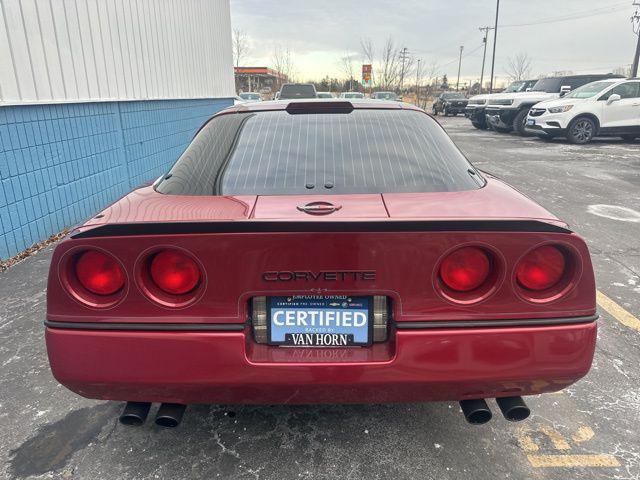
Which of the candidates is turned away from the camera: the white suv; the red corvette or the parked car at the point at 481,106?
the red corvette

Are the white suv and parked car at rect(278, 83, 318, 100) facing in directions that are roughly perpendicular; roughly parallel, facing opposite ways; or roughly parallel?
roughly perpendicular

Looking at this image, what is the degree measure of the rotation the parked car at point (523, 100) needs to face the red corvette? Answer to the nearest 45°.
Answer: approximately 45° to its left

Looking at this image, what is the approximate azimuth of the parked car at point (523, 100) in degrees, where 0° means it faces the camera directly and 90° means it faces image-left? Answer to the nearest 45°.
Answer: approximately 45°

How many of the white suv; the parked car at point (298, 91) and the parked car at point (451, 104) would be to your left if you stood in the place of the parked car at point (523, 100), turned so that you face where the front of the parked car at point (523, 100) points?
1

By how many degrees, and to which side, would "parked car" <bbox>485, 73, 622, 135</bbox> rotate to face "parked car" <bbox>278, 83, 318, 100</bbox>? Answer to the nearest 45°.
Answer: approximately 45° to its right

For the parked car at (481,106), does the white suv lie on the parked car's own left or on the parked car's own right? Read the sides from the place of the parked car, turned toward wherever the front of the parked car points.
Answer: on the parked car's own left

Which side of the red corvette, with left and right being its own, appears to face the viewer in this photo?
back

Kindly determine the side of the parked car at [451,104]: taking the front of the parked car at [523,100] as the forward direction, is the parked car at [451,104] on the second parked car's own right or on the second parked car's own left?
on the second parked car's own right

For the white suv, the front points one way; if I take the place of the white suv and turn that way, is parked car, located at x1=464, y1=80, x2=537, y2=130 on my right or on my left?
on my right

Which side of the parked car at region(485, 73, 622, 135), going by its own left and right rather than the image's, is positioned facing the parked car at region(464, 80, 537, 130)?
right
